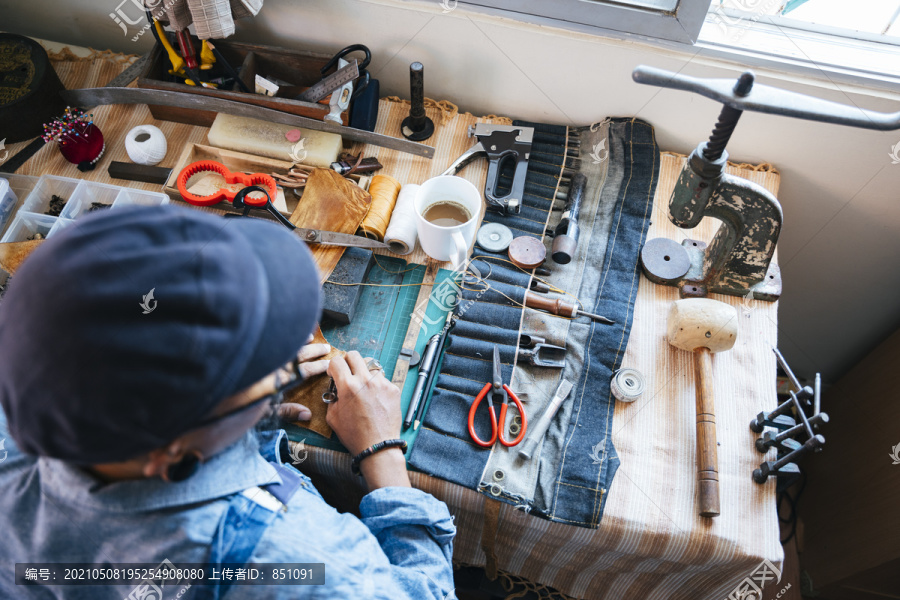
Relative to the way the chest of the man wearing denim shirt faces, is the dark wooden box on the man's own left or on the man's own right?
on the man's own left

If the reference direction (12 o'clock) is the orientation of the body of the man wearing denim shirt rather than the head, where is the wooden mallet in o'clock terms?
The wooden mallet is roughly at 1 o'clock from the man wearing denim shirt.

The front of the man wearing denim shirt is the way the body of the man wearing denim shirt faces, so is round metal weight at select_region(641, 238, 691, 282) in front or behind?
in front

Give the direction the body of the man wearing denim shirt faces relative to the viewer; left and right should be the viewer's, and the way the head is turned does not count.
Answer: facing away from the viewer and to the right of the viewer

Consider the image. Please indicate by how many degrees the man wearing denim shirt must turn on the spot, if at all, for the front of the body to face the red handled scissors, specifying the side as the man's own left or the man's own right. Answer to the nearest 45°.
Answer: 0° — they already face it

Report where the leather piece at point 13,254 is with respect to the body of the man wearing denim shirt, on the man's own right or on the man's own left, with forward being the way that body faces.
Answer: on the man's own left

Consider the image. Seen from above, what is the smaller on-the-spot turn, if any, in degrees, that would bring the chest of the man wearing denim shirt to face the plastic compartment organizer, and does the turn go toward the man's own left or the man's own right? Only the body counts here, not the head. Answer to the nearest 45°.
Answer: approximately 90° to the man's own left

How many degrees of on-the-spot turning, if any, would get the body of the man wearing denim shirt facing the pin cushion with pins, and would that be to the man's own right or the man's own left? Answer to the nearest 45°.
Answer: approximately 90° to the man's own left

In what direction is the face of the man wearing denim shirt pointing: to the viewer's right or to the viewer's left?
to the viewer's right
